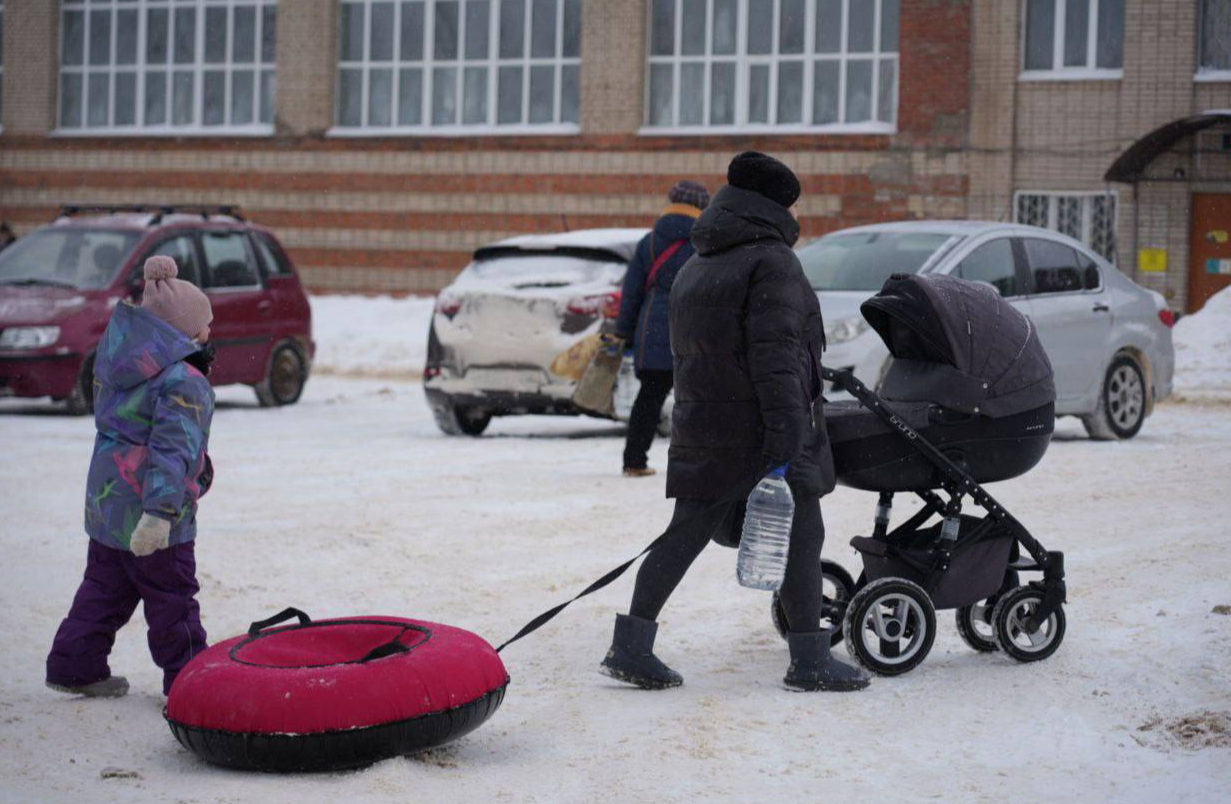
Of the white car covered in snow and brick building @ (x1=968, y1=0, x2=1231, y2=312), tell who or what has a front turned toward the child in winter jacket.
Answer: the brick building

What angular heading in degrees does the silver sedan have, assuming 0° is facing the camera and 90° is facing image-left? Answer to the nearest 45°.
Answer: approximately 45°

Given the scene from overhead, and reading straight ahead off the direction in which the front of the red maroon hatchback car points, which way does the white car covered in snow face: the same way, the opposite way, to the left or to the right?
the opposite way

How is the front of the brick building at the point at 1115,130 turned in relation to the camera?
facing the viewer

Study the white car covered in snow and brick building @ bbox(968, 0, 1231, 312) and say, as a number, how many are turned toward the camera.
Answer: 1

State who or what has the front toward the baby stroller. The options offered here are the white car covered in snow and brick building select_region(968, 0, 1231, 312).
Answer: the brick building

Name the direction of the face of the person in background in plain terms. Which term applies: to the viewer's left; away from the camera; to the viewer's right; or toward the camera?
away from the camera

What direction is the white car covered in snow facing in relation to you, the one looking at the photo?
facing away from the viewer and to the right of the viewer

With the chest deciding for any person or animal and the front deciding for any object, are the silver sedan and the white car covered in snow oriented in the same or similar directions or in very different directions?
very different directions

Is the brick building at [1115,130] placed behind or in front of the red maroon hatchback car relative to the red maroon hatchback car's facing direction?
behind

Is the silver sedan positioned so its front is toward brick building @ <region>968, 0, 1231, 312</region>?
no

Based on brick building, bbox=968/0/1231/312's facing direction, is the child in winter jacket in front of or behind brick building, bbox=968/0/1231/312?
in front

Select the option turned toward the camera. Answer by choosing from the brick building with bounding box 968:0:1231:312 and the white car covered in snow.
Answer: the brick building

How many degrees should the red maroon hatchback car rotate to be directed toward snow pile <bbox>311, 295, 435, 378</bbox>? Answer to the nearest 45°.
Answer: approximately 135° to its right
